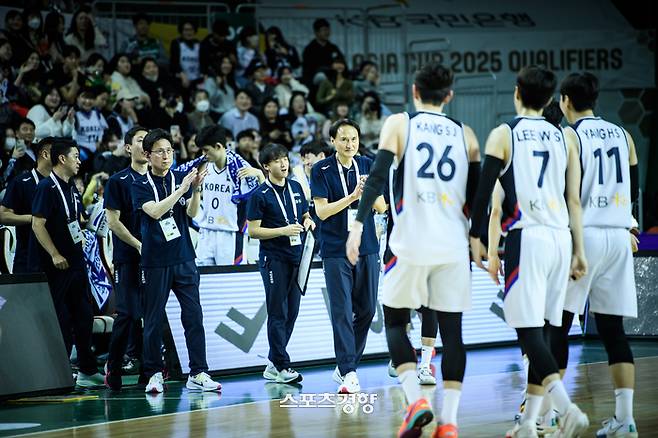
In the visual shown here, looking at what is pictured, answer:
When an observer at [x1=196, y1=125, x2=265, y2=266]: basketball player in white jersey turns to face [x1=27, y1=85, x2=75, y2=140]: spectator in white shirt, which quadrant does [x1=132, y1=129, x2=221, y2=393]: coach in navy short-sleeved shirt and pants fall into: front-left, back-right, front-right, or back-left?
back-left

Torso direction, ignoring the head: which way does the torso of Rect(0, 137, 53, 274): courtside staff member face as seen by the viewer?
to the viewer's right

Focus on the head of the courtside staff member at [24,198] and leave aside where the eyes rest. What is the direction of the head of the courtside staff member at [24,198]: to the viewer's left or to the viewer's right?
to the viewer's right

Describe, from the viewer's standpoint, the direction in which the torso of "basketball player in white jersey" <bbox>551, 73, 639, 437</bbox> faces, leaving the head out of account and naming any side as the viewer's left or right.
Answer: facing away from the viewer and to the left of the viewer

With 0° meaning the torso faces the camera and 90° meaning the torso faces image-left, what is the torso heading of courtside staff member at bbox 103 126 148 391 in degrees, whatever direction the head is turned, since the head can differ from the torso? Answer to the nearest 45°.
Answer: approximately 315°

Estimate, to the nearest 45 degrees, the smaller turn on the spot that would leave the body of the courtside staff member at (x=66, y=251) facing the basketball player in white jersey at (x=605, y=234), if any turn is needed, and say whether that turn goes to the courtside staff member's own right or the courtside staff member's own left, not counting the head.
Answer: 0° — they already face them

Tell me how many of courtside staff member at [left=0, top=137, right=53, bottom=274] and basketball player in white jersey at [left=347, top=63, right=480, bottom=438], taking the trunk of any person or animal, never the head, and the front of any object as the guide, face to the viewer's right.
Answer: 1

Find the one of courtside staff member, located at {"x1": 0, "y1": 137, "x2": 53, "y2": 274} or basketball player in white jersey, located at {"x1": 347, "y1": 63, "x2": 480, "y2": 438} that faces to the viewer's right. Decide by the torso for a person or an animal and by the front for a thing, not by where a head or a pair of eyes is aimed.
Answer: the courtside staff member

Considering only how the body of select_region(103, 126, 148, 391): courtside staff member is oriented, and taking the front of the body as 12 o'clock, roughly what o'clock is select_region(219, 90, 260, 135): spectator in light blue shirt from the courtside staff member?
The spectator in light blue shirt is roughly at 8 o'clock from the courtside staff member.

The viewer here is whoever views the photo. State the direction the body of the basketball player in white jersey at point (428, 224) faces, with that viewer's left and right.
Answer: facing away from the viewer

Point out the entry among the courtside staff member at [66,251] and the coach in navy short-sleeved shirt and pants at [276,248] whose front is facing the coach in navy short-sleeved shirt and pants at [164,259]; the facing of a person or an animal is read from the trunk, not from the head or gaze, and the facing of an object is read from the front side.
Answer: the courtside staff member
